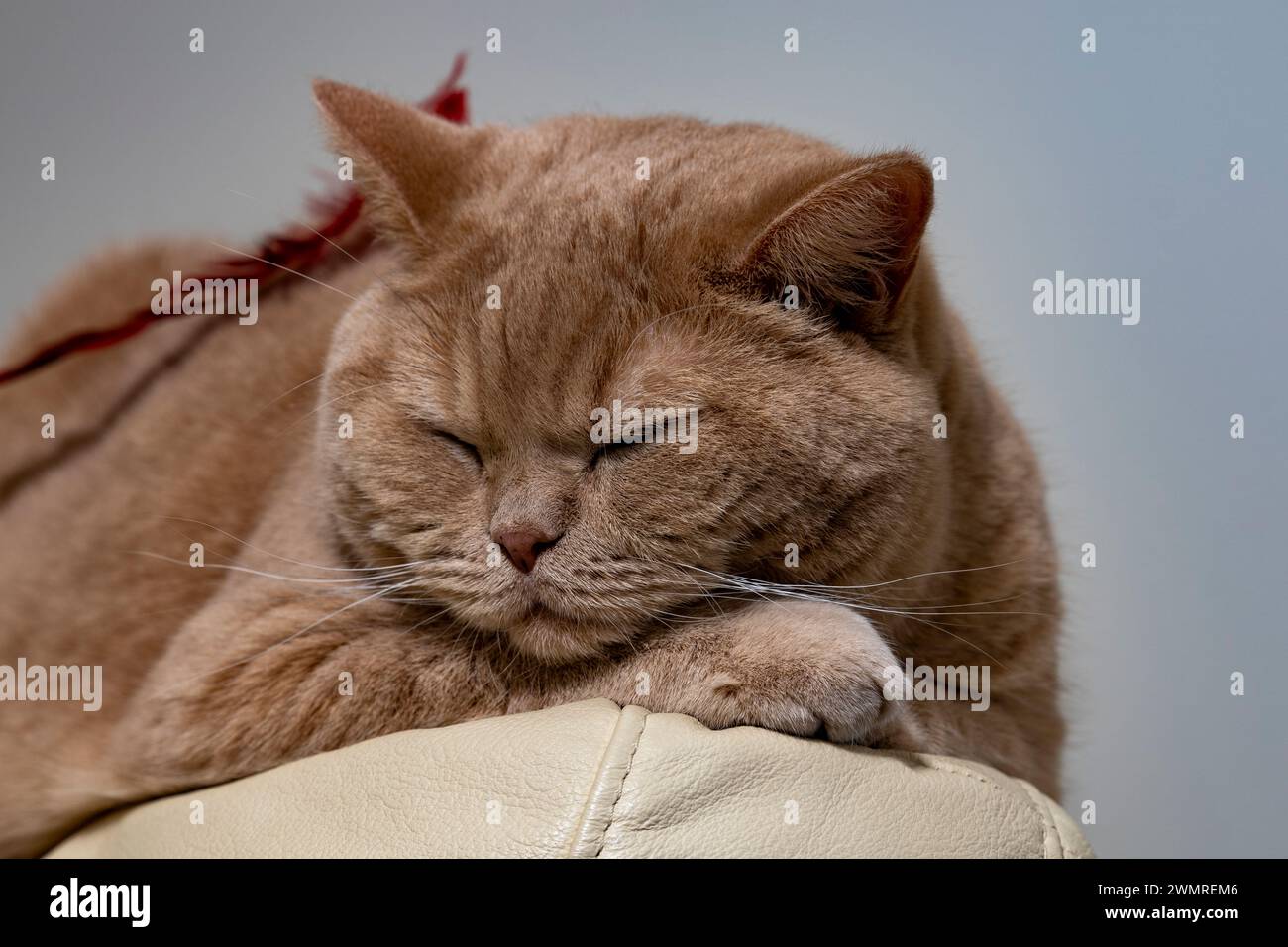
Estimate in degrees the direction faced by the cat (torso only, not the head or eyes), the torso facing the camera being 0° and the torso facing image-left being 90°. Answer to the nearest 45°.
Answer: approximately 315°
